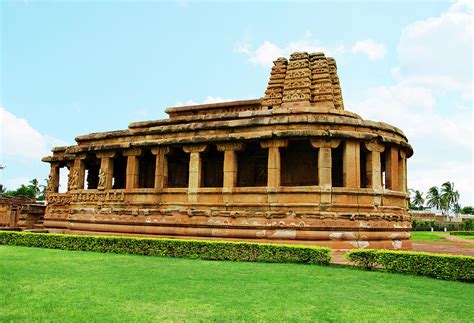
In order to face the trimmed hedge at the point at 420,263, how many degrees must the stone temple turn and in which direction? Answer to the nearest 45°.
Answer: approximately 180°

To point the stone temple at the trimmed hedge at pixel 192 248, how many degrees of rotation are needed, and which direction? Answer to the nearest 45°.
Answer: approximately 90° to its left

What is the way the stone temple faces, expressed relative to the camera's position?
facing away from the viewer and to the left of the viewer
